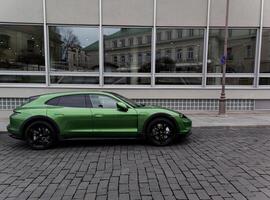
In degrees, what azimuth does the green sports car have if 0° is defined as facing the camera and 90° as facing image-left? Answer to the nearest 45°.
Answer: approximately 270°
